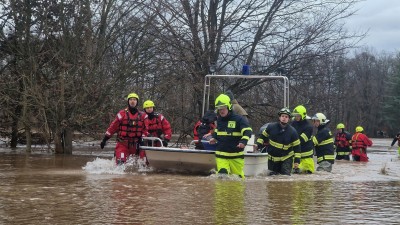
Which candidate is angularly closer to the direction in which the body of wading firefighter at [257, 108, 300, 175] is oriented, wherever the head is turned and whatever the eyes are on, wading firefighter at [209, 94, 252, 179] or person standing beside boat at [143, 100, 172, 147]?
the wading firefighter

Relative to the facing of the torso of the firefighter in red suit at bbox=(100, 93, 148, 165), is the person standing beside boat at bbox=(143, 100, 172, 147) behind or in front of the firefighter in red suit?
behind

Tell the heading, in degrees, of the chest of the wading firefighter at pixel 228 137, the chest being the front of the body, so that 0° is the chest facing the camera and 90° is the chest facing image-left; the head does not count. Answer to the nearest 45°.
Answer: approximately 45°

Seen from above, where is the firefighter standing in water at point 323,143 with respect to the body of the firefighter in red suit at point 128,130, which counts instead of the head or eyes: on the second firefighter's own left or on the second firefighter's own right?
on the second firefighter's own left

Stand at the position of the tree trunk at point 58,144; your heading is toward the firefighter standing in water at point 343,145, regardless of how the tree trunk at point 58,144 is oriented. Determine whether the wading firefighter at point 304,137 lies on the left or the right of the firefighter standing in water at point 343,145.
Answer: right

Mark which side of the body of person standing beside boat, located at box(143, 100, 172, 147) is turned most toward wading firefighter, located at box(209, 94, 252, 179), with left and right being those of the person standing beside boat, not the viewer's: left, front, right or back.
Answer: left

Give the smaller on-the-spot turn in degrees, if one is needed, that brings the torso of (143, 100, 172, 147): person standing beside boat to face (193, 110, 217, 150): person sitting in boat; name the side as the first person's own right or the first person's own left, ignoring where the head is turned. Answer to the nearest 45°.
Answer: approximately 90° to the first person's own left

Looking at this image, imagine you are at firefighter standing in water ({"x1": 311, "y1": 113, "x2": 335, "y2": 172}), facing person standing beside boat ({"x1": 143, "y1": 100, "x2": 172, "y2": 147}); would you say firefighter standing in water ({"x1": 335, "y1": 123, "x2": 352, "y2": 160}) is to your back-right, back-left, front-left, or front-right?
back-right

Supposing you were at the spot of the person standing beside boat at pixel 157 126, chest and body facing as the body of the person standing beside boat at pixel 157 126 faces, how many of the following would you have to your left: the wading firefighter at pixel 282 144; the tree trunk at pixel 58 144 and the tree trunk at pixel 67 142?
1

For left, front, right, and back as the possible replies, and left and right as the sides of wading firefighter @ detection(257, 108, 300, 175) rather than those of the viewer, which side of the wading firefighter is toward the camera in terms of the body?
front

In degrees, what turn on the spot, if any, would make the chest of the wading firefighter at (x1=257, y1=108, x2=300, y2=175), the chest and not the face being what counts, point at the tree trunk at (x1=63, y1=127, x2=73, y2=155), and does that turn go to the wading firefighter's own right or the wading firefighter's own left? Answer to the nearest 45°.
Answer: approximately 135° to the wading firefighter's own right

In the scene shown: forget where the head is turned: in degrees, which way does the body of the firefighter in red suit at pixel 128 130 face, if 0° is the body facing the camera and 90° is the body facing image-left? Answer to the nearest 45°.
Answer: approximately 0°
